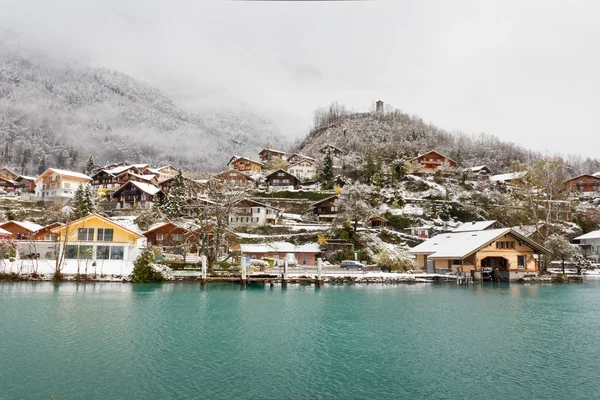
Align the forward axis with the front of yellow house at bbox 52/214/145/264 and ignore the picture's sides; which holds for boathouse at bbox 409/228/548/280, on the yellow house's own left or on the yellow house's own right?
on the yellow house's own left

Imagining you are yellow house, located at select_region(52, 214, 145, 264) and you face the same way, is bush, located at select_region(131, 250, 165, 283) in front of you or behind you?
in front

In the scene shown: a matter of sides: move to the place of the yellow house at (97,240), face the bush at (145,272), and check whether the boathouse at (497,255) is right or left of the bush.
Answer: left

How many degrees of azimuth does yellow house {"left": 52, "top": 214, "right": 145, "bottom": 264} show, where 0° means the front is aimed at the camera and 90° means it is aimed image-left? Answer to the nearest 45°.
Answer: approximately 0°

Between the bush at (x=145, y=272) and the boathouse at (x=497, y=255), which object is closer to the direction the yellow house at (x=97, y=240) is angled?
the bush
